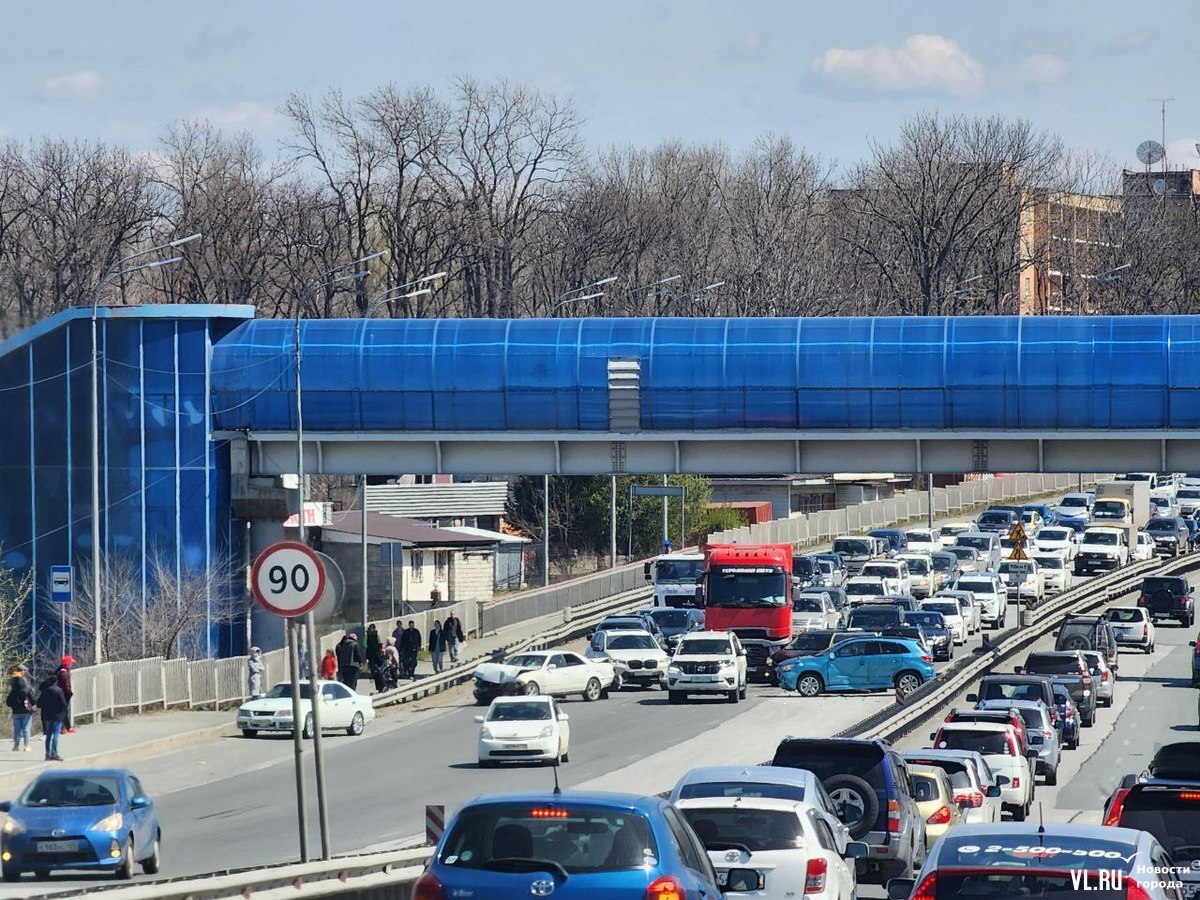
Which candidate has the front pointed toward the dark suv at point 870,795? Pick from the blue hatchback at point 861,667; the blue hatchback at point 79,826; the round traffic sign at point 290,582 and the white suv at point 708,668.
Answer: the white suv

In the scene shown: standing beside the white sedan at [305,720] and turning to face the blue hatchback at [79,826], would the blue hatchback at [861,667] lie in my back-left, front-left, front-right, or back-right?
back-left

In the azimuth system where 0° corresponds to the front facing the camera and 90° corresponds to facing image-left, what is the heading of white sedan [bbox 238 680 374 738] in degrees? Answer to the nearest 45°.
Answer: approximately 45°

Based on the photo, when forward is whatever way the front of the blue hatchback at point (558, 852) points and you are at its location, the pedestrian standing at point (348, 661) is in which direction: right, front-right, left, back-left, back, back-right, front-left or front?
front

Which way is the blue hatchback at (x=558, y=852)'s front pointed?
away from the camera

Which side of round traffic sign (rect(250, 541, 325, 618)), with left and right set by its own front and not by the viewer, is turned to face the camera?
front

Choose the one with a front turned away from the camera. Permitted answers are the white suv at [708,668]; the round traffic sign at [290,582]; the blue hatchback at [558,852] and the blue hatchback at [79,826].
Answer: the blue hatchback at [558,852]

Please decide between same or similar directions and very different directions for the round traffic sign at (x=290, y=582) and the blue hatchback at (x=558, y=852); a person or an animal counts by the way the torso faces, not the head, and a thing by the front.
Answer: very different directions

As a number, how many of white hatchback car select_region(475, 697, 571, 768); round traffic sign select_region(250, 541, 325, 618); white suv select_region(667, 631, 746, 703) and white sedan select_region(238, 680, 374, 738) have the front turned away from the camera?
0

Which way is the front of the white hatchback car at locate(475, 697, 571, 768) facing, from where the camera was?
facing the viewer

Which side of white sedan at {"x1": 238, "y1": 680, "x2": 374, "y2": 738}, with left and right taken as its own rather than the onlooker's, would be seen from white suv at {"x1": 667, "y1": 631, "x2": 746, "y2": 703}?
back

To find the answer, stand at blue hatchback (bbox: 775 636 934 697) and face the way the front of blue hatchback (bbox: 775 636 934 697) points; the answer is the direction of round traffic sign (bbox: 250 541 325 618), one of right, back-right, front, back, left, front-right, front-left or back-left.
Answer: left

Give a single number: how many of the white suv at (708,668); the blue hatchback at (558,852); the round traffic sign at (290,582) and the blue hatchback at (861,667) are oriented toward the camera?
2

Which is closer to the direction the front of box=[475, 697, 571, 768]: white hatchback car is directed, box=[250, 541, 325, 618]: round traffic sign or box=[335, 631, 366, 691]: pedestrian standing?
the round traffic sign

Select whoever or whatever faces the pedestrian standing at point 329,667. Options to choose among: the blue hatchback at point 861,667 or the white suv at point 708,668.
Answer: the blue hatchback

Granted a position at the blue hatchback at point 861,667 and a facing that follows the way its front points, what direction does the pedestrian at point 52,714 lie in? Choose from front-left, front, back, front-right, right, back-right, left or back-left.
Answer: front-left

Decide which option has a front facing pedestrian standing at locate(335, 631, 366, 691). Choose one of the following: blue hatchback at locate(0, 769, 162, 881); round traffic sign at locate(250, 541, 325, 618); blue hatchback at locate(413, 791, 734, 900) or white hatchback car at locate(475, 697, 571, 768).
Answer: blue hatchback at locate(413, 791, 734, 900)

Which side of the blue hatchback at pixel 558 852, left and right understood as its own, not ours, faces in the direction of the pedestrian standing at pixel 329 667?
front

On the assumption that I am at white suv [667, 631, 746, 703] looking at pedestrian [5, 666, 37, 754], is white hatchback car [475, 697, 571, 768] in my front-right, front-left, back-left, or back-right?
front-left
